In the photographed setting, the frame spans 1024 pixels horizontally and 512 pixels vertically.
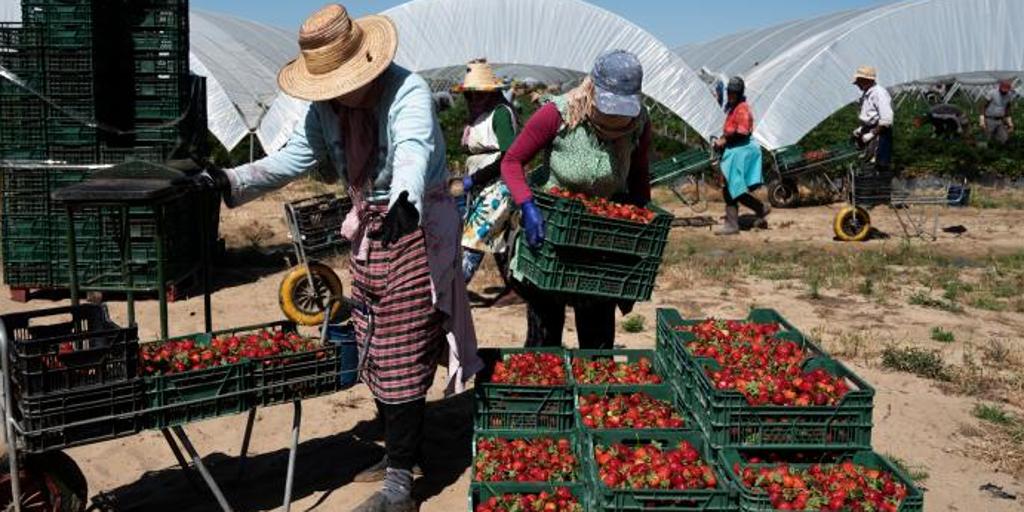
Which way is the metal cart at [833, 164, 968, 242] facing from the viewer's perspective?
to the viewer's left

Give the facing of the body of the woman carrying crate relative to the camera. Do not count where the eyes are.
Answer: toward the camera

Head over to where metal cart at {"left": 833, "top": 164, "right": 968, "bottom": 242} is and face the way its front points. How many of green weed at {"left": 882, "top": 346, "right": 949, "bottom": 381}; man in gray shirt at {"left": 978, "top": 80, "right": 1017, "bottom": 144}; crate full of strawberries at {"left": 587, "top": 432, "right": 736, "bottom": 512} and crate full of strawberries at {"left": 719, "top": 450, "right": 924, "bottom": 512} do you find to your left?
3

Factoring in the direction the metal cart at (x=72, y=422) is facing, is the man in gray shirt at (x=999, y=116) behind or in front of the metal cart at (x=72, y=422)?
behind

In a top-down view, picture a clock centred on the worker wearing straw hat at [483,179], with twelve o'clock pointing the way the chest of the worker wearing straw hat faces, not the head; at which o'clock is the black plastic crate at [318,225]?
The black plastic crate is roughly at 2 o'clock from the worker wearing straw hat.

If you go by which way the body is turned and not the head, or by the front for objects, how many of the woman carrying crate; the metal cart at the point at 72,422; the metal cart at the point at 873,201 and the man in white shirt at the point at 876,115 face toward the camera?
1

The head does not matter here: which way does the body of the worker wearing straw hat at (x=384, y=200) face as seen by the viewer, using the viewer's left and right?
facing the viewer and to the left of the viewer

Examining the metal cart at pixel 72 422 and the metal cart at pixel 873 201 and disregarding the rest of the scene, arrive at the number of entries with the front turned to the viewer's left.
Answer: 2

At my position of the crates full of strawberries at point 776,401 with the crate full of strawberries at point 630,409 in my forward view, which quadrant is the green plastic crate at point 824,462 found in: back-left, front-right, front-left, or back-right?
back-left

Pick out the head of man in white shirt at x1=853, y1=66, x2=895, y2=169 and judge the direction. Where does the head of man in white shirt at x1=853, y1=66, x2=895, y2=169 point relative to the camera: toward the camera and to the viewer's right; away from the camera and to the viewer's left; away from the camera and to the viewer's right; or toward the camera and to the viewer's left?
toward the camera and to the viewer's left

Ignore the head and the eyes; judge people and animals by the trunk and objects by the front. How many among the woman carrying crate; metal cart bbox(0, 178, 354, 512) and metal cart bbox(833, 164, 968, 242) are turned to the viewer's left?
2

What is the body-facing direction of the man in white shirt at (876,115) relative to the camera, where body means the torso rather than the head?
to the viewer's left

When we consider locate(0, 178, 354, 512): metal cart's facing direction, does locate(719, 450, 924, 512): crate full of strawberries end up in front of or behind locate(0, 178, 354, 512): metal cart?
behind

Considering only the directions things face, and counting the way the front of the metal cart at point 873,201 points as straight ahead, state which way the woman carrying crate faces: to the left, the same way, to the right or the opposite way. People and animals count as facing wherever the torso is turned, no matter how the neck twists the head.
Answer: to the left

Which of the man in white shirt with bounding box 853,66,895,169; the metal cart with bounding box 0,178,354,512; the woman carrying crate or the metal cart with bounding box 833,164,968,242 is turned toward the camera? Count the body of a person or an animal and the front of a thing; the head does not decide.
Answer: the woman carrying crate

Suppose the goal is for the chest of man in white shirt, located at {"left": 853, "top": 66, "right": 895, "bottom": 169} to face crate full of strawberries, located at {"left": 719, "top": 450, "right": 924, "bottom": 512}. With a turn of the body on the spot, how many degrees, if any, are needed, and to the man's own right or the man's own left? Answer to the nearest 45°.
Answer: approximately 90° to the man's own left
